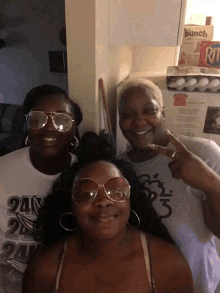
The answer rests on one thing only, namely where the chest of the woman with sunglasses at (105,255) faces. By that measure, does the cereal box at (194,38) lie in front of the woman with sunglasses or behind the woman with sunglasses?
behind

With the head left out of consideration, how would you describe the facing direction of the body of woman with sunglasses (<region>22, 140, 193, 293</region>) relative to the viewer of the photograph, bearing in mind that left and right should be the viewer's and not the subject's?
facing the viewer

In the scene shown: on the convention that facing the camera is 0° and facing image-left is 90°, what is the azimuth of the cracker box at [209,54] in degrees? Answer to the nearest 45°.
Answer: approximately 0°

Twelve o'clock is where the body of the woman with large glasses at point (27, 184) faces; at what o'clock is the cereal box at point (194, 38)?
The cereal box is roughly at 8 o'clock from the woman with large glasses.

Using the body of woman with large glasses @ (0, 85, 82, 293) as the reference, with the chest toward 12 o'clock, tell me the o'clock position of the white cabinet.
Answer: The white cabinet is roughly at 8 o'clock from the woman with large glasses.

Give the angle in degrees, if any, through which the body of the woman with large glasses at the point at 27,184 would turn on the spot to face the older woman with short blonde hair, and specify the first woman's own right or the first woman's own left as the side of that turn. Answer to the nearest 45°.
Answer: approximately 90° to the first woman's own left

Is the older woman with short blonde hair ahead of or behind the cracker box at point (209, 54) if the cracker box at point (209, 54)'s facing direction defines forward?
ahead

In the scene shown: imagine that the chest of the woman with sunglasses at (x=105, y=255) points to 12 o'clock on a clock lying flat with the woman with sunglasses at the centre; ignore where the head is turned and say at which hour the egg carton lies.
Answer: The egg carton is roughly at 7 o'clock from the woman with sunglasses.

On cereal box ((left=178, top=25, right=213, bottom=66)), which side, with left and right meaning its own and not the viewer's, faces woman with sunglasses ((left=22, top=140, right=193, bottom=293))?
front

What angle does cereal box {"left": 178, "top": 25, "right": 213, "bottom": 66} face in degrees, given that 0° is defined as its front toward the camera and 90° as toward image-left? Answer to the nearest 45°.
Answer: approximately 0°
